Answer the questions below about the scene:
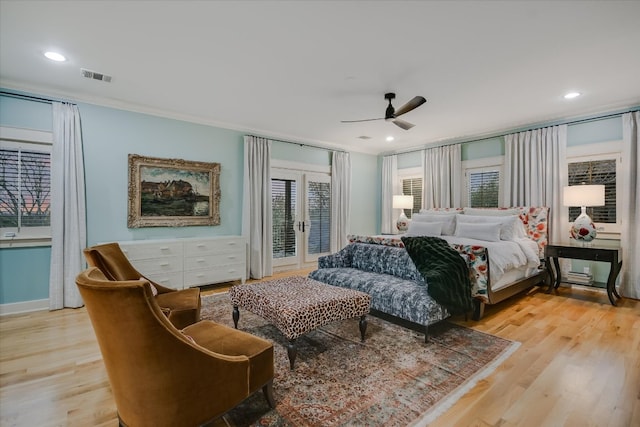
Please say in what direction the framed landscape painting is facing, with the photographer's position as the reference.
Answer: facing the viewer and to the right of the viewer

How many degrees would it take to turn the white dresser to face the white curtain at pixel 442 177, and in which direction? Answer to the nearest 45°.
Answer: approximately 45° to its left

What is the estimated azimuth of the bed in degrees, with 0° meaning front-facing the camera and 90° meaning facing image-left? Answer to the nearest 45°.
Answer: approximately 45°

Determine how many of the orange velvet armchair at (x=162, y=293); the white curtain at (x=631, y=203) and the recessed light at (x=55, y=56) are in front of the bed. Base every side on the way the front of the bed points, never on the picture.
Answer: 2

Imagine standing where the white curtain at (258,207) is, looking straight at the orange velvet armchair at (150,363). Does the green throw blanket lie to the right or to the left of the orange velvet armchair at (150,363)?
left

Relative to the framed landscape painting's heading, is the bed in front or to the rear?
in front

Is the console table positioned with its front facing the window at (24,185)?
no

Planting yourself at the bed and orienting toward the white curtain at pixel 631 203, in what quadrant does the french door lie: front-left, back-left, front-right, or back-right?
back-left

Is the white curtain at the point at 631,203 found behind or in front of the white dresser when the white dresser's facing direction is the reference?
in front

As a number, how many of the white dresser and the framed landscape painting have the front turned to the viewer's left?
0

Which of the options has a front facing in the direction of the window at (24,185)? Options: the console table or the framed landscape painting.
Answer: the console table

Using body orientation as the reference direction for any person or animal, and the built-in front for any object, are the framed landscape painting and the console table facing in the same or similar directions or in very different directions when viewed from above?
very different directions

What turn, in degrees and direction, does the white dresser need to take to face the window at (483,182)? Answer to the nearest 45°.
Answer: approximately 45° to its left

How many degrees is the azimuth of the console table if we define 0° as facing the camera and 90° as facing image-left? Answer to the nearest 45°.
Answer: approximately 45°

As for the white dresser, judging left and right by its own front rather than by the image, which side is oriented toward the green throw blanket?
front

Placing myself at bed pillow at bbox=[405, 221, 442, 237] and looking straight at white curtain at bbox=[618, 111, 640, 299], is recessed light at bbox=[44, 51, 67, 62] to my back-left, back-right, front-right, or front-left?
back-right

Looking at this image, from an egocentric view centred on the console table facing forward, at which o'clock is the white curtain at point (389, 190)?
The white curtain is roughly at 2 o'clock from the console table.
